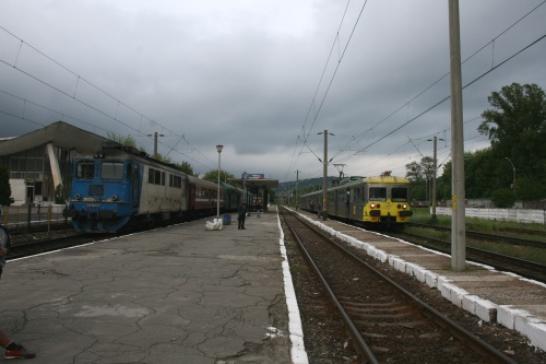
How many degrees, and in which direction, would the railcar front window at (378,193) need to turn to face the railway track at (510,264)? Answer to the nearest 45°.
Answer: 0° — it already faces it

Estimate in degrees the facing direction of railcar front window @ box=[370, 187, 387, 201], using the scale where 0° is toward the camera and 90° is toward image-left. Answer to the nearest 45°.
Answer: approximately 0°

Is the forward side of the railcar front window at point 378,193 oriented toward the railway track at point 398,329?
yes

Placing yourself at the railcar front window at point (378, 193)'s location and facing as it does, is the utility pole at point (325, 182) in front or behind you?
behind

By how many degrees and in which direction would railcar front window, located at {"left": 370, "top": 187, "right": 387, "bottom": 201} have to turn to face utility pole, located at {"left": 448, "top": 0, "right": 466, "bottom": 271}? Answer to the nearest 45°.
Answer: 0° — it already faces it

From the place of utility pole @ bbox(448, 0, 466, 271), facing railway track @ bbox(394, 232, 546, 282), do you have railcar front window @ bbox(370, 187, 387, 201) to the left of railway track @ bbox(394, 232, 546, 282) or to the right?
left

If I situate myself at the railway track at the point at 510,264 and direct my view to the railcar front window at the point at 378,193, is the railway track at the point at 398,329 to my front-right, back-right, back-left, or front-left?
back-left
